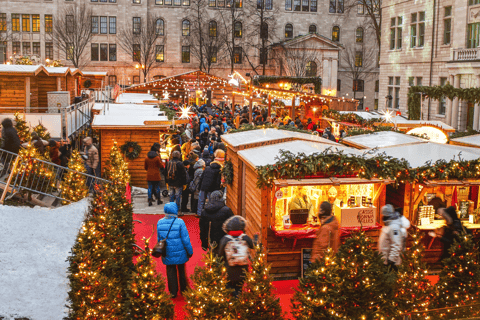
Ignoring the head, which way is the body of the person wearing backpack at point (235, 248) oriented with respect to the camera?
away from the camera

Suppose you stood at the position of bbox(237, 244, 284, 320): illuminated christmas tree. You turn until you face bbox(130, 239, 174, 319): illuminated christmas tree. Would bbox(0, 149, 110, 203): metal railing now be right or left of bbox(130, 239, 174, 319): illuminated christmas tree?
right

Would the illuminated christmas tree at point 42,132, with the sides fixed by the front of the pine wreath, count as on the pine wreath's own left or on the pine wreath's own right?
on the pine wreath's own right

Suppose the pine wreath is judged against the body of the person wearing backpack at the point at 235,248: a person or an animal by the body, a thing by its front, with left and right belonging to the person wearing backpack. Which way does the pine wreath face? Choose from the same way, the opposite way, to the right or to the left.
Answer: the opposite way

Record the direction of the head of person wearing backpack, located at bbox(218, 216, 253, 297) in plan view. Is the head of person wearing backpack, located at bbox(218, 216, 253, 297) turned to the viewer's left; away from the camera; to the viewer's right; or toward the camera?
away from the camera

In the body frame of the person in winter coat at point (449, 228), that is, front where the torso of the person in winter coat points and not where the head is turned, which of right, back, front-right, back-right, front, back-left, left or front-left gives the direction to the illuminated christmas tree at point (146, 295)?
front-left

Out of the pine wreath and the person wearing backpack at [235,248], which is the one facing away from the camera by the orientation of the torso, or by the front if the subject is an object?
the person wearing backpack

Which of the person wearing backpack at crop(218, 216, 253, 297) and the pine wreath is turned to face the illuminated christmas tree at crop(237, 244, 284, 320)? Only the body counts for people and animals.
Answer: the pine wreath

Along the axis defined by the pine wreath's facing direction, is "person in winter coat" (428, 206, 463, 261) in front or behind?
in front

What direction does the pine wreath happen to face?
toward the camera

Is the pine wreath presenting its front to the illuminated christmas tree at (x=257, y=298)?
yes

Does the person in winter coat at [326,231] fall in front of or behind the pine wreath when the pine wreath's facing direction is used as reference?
in front
